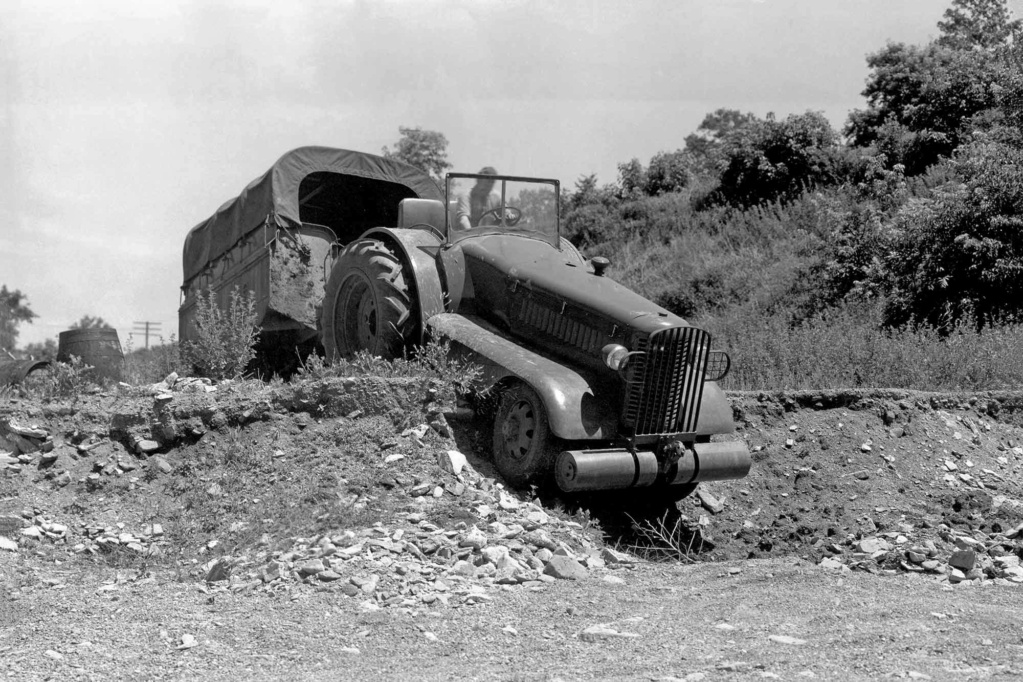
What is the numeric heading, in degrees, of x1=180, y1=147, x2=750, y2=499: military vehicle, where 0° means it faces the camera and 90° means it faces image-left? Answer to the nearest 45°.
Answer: approximately 315°

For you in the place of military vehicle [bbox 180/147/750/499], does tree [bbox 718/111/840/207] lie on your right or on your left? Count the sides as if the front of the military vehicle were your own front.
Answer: on your left

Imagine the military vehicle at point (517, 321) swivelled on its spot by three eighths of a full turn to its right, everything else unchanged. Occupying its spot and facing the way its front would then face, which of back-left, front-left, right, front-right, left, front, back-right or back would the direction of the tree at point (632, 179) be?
right

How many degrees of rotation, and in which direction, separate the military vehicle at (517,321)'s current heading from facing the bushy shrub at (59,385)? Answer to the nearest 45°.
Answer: approximately 135° to its right

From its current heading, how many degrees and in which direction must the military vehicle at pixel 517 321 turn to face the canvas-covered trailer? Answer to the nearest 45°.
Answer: approximately 180°

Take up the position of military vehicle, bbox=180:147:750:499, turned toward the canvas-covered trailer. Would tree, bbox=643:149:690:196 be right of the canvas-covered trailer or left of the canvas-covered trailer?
right

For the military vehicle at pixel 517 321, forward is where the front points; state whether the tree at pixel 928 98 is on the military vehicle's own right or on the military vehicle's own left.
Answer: on the military vehicle's own left

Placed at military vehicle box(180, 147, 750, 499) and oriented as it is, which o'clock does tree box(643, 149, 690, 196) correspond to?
The tree is roughly at 8 o'clock from the military vehicle.

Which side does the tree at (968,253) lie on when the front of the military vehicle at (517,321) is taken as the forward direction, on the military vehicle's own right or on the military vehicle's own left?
on the military vehicle's own left

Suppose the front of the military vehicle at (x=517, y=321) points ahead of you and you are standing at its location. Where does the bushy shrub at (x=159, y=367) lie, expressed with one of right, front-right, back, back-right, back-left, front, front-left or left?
back
